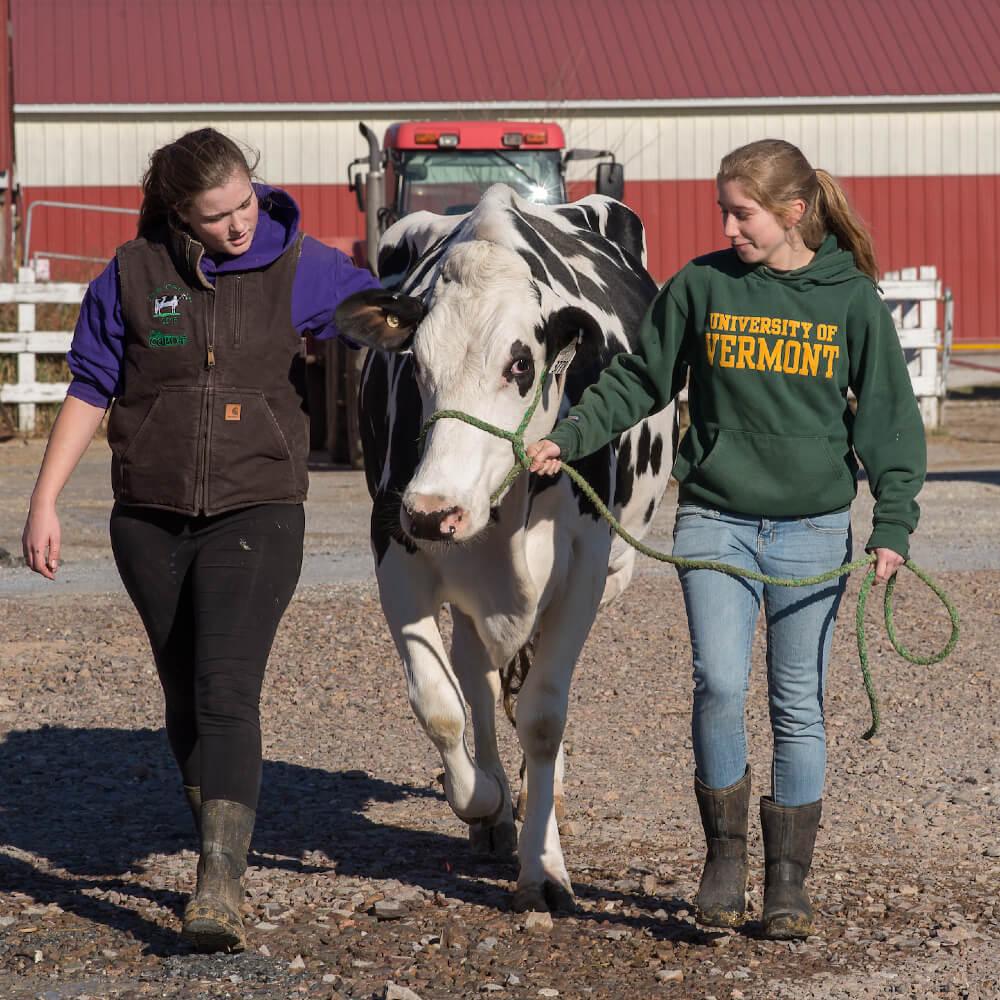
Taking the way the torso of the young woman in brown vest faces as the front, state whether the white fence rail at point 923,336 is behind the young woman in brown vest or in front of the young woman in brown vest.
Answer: behind

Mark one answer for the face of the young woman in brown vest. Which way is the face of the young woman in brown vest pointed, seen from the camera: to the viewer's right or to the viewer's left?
to the viewer's right

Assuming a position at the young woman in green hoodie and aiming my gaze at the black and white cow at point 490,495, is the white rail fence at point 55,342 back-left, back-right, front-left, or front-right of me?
front-right

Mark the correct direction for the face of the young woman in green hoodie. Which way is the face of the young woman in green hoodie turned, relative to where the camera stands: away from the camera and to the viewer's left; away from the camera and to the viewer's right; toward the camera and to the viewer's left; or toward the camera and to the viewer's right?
toward the camera and to the viewer's left

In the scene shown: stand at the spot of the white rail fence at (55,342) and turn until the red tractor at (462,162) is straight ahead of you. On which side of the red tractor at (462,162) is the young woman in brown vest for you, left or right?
right

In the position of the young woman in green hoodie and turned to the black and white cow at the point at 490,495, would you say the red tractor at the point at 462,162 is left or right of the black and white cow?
right

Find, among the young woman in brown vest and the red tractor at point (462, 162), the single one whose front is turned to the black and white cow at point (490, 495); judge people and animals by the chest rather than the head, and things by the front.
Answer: the red tractor

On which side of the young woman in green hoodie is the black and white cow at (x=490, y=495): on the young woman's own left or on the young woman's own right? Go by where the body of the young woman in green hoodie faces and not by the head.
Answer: on the young woman's own right

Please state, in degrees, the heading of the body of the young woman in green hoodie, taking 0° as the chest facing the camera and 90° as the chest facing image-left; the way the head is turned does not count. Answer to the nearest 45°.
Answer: approximately 0°

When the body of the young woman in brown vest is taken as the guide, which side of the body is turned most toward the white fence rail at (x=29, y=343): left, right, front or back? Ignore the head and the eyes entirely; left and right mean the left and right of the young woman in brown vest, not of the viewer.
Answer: back

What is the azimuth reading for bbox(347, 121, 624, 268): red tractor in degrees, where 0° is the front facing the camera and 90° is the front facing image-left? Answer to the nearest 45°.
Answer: approximately 0°

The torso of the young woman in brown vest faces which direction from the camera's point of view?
toward the camera

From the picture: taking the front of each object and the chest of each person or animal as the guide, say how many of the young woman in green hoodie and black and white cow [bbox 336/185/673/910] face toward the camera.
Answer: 2
